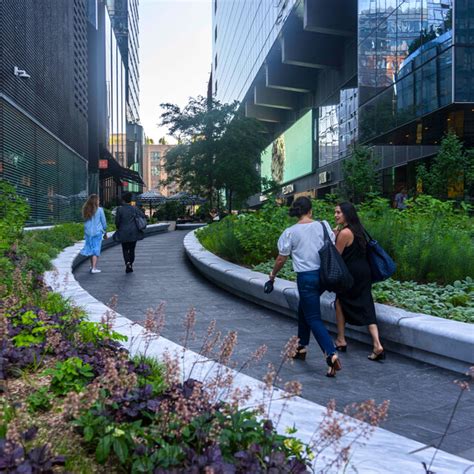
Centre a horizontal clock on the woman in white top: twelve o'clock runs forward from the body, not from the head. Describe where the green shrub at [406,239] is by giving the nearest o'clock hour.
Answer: The green shrub is roughly at 2 o'clock from the woman in white top.

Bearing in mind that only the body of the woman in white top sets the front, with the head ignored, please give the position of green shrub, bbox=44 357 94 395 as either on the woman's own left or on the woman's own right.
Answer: on the woman's own left

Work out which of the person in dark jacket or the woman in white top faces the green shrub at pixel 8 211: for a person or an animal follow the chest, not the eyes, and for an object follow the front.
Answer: the woman in white top

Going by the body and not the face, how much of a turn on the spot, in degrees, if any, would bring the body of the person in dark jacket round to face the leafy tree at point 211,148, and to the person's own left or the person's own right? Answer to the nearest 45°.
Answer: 0° — they already face it

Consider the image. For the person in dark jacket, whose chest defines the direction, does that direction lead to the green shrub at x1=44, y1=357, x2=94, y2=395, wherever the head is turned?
no

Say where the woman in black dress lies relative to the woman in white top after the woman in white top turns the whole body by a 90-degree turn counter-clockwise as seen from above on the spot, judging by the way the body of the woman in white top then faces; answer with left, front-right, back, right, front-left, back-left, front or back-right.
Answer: back

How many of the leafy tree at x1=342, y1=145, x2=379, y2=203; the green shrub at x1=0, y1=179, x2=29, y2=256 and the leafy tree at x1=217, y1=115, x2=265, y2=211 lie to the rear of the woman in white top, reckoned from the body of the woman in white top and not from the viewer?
0

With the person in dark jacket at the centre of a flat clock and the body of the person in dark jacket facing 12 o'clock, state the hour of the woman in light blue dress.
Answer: The woman in light blue dress is roughly at 9 o'clock from the person in dark jacket.

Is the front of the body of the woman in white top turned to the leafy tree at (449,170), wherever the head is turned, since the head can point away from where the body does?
no

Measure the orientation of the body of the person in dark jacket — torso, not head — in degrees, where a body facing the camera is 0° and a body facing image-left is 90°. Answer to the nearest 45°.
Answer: approximately 180°

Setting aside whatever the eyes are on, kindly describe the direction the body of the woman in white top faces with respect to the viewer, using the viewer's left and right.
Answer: facing away from the viewer and to the left of the viewer

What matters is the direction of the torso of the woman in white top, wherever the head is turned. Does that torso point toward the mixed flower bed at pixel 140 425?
no

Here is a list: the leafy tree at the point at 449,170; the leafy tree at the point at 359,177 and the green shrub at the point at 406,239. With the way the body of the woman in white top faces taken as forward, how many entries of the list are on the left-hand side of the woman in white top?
0

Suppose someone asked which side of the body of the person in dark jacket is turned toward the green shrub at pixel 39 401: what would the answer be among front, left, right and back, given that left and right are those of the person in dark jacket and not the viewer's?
back
